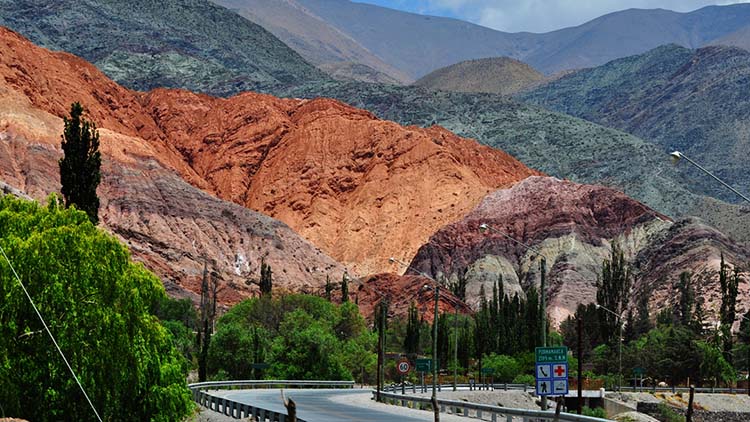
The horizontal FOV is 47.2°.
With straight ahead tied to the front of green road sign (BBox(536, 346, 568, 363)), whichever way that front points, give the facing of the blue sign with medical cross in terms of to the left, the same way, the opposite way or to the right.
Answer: the same way

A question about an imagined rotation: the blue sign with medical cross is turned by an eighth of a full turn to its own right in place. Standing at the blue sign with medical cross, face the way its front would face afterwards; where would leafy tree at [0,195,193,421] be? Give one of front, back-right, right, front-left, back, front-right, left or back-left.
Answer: front-right

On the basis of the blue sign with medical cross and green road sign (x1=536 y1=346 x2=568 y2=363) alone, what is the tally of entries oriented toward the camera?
2

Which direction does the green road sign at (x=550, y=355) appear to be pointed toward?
toward the camera

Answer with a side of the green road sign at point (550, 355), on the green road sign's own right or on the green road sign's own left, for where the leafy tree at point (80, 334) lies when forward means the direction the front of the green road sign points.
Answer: on the green road sign's own right

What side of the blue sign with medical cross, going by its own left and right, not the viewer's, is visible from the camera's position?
front
